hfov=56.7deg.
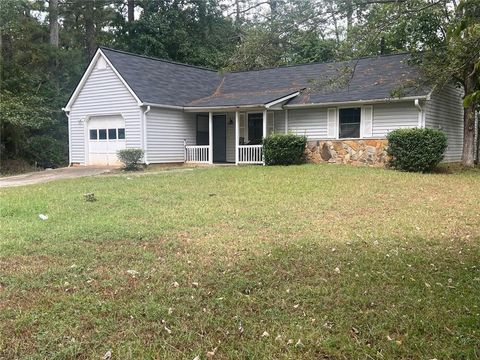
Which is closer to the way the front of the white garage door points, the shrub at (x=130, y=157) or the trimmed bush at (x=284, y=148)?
the shrub

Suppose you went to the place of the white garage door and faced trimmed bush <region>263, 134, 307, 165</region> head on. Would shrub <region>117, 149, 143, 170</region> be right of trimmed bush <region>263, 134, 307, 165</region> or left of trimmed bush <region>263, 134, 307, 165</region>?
right

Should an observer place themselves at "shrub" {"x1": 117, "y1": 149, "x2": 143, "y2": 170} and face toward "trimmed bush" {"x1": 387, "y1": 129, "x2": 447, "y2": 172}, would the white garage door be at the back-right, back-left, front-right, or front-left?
back-left

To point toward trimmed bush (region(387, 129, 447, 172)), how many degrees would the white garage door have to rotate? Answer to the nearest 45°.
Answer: approximately 45° to its left

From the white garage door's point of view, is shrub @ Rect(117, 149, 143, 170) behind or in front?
in front

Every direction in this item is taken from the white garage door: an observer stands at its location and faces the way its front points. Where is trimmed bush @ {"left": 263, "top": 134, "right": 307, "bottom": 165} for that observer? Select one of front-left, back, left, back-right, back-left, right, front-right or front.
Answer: front-left

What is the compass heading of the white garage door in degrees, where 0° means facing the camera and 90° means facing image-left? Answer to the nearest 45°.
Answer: approximately 0°

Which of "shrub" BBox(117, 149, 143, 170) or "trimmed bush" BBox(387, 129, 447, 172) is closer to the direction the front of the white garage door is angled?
the shrub
